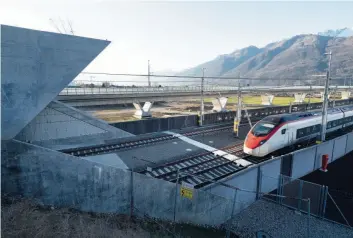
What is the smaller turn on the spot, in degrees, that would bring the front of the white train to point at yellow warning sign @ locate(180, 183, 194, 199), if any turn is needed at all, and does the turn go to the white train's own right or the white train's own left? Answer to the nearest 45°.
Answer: approximately 45° to the white train's own left

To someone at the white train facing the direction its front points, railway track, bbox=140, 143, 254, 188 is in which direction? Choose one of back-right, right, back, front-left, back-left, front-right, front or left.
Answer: front

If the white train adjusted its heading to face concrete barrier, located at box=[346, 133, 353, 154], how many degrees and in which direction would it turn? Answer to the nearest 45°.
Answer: approximately 180°

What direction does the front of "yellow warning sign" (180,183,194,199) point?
toward the camera

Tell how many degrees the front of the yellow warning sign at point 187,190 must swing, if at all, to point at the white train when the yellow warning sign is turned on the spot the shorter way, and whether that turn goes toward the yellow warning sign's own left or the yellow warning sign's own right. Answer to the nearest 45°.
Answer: approximately 135° to the yellow warning sign's own left

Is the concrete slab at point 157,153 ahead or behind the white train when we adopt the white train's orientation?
ahead

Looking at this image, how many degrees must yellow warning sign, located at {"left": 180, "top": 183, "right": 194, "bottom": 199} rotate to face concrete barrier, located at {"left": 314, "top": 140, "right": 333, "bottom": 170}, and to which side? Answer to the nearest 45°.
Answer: approximately 135° to its left

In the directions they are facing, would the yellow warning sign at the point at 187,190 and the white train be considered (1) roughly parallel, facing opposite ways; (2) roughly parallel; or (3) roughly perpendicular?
roughly perpendicular

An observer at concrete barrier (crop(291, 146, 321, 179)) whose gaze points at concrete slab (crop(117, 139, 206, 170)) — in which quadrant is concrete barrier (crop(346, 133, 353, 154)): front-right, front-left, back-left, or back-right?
back-right

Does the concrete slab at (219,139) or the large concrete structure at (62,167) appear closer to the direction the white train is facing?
the large concrete structure

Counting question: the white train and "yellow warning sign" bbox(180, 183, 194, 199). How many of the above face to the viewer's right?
0

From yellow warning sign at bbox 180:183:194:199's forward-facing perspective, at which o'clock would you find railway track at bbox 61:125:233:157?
The railway track is roughly at 5 o'clock from the yellow warning sign.

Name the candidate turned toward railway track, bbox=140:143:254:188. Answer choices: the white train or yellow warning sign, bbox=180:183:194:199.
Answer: the white train

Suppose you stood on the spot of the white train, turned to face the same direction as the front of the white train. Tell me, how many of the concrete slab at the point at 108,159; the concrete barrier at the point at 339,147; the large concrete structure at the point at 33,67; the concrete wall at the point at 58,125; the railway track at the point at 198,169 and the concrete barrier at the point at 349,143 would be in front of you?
4

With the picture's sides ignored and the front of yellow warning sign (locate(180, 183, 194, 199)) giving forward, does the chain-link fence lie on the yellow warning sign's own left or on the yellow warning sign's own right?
on the yellow warning sign's own left

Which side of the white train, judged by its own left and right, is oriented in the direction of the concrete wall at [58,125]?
front
